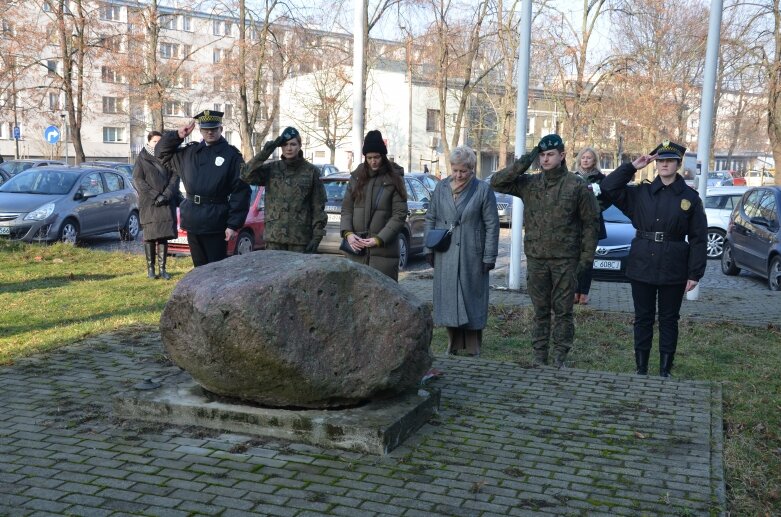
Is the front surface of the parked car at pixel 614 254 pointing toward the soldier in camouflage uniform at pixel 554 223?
yes

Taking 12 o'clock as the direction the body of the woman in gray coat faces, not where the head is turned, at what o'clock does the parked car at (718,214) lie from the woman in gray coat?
The parked car is roughly at 7 o'clock from the woman in gray coat.

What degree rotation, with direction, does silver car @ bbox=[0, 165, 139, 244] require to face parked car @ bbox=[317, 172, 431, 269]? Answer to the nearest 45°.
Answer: approximately 90° to its left

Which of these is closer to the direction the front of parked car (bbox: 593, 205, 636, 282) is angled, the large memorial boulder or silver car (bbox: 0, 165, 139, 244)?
the large memorial boulder

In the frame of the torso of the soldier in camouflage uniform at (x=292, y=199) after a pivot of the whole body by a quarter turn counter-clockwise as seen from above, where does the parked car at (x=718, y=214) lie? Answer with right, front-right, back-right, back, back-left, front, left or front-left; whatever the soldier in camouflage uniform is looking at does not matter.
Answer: front-left

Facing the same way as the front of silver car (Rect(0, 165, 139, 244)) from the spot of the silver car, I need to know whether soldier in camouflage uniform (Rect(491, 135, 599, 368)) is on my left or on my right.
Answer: on my left

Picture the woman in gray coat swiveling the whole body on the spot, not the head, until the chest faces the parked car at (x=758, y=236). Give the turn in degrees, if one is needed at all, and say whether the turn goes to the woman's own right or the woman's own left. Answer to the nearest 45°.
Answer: approximately 135° to the woman's own left

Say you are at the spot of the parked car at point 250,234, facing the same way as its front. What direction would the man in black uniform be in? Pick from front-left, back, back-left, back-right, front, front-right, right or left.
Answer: front-left
